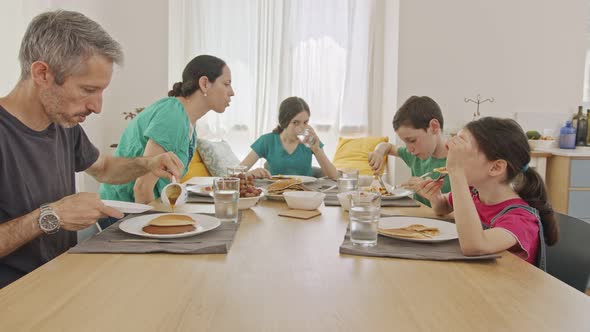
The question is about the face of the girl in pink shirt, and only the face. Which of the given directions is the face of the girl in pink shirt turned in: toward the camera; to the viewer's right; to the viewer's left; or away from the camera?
to the viewer's left

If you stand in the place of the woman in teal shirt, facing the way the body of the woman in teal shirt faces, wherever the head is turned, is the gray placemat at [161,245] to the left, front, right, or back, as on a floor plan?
right

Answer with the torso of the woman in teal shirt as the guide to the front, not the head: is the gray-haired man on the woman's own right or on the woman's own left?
on the woman's own right

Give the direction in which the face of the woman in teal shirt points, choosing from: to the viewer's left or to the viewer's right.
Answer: to the viewer's right

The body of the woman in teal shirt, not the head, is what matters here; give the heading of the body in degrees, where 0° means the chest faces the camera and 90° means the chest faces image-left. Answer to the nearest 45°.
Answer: approximately 270°

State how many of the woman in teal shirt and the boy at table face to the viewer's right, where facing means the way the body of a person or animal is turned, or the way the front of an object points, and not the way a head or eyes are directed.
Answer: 1

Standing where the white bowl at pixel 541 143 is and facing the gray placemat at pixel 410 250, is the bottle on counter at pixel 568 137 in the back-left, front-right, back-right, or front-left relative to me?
back-left

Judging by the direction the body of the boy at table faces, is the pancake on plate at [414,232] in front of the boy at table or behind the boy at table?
in front

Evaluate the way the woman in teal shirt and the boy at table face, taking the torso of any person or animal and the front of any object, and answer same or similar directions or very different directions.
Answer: very different directions

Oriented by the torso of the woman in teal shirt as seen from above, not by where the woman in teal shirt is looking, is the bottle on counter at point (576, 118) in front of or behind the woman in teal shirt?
in front

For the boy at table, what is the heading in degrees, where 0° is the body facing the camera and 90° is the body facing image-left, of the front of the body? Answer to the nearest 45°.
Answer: approximately 45°

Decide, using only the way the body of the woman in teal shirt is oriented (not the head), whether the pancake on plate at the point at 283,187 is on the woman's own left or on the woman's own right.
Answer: on the woman's own right

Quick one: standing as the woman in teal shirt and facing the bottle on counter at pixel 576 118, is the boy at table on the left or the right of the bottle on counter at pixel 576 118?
right

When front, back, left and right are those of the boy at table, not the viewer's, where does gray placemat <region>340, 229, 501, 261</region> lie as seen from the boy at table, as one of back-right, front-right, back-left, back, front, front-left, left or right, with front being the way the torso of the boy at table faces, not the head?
front-left
